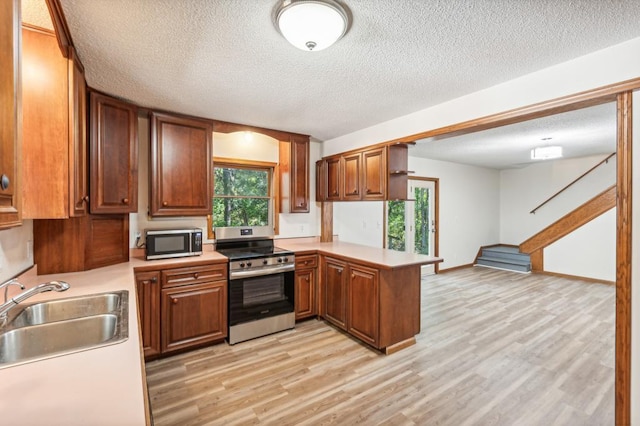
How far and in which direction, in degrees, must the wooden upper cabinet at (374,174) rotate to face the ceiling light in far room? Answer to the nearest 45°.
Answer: approximately 180°

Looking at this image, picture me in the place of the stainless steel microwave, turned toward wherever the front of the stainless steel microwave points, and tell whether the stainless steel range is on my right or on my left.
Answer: on my left

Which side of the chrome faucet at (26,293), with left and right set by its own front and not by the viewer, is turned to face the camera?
right

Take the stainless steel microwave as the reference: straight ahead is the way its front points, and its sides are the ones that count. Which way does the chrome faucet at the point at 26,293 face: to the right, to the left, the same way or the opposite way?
to the left

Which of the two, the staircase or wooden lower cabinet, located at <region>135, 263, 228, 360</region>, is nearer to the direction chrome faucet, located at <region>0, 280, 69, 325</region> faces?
the staircase

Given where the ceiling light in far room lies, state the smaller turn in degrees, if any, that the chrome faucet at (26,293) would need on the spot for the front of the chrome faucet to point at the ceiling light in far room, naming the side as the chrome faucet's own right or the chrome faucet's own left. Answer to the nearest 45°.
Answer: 0° — it already faces it

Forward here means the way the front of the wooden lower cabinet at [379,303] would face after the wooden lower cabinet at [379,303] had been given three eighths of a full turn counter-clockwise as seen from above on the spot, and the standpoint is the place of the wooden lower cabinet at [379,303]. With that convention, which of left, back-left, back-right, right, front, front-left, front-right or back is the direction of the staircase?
front-left
